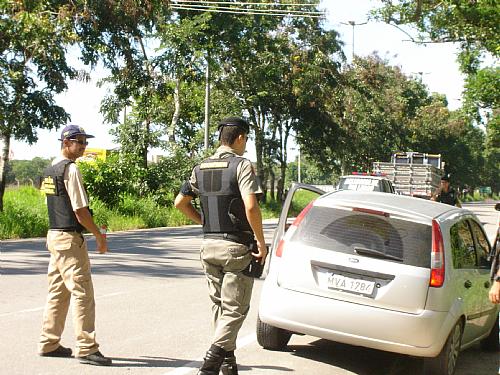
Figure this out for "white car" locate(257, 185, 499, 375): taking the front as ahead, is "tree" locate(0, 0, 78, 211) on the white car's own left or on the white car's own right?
on the white car's own left

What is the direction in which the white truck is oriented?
away from the camera

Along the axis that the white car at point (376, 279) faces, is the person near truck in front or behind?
in front

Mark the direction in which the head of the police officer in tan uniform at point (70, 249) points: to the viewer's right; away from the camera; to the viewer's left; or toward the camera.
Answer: to the viewer's right

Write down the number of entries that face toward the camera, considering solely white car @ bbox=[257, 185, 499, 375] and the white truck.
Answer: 0

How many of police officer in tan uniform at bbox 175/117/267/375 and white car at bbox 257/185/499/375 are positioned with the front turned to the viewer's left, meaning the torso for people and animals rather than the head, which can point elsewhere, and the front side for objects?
0

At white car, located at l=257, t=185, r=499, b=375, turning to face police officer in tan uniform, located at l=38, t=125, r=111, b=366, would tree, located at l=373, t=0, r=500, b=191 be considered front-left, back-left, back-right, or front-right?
back-right

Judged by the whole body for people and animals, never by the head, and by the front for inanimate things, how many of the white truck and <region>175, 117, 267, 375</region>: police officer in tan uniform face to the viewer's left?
0

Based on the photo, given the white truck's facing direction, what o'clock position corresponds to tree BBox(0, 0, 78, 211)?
The tree is roughly at 7 o'clock from the white truck.

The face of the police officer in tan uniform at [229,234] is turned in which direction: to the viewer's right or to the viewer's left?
to the viewer's right

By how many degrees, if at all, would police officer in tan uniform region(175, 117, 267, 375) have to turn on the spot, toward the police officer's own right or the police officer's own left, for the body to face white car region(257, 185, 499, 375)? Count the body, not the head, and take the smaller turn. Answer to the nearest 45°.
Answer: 0° — they already face it

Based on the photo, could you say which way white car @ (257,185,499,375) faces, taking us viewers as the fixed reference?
facing away from the viewer and to the right of the viewer

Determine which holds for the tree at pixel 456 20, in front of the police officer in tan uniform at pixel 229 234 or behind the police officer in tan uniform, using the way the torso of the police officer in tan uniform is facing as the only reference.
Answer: in front

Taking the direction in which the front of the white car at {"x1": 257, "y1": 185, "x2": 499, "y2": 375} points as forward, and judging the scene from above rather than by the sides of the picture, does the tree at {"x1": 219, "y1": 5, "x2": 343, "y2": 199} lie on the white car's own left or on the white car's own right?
on the white car's own left

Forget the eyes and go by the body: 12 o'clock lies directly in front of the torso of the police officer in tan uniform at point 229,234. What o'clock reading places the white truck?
The white truck is roughly at 11 o'clock from the police officer in tan uniform.

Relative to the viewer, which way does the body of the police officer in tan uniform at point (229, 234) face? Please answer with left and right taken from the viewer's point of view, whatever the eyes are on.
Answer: facing away from the viewer and to the right of the viewer

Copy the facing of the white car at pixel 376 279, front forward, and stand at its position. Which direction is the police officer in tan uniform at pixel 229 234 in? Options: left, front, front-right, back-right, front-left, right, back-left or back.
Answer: back

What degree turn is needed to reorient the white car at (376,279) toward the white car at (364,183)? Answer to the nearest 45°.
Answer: approximately 45° to its left
